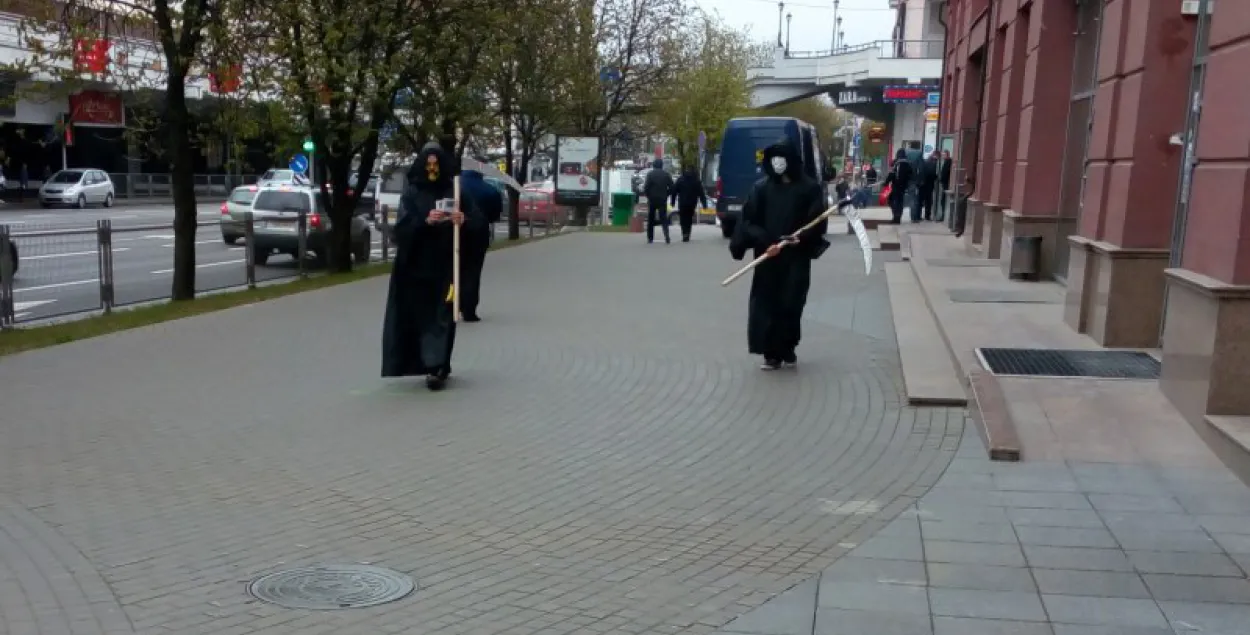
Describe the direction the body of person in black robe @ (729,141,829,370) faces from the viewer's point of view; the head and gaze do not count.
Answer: toward the camera

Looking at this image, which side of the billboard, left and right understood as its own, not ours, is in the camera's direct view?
front

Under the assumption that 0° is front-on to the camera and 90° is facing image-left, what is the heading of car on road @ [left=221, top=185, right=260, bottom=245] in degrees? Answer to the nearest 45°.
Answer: approximately 180°

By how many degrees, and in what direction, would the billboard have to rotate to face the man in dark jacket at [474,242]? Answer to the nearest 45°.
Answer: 0° — it already faces them

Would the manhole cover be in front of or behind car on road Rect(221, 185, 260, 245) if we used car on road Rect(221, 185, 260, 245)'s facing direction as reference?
behind

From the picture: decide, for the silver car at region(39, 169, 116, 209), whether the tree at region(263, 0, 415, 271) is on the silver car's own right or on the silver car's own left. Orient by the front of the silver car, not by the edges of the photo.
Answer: on the silver car's own left

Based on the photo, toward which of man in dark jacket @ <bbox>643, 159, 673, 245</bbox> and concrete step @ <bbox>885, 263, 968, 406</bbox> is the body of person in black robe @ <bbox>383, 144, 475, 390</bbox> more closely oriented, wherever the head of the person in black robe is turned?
the concrete step

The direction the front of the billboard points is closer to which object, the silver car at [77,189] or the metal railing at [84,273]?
the metal railing

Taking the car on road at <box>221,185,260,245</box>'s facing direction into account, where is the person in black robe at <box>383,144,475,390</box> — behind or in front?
behind

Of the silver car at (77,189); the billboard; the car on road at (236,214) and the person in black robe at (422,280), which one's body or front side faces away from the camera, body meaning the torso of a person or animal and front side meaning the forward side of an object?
the car on road

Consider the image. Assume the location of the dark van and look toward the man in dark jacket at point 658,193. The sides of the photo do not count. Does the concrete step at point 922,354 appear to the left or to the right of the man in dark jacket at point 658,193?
left

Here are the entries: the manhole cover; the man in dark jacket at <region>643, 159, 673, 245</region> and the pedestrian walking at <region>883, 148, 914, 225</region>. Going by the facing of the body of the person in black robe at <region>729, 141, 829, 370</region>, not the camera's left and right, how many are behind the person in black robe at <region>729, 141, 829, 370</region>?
2
